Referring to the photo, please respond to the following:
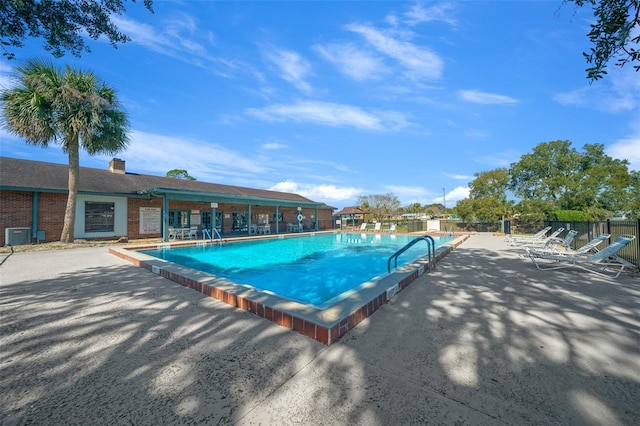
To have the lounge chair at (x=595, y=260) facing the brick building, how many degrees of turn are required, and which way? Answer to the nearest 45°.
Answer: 0° — it already faces it

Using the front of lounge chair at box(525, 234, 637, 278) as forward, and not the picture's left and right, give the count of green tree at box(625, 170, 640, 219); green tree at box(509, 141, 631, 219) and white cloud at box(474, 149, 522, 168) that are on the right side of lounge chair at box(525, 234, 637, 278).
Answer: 3

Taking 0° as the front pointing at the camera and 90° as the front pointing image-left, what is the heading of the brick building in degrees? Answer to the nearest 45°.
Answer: approximately 315°

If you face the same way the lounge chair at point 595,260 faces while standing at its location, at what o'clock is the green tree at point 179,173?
The green tree is roughly at 12 o'clock from the lounge chair.

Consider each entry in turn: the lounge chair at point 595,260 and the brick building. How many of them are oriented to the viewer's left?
1

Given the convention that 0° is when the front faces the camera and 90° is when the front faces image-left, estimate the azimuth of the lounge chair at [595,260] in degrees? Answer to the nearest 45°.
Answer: approximately 90°

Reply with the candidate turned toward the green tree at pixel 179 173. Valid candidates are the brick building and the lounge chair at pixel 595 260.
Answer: the lounge chair

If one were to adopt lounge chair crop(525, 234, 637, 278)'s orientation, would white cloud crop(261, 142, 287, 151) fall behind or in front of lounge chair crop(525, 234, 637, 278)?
in front

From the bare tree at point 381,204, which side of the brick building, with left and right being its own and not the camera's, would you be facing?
left
